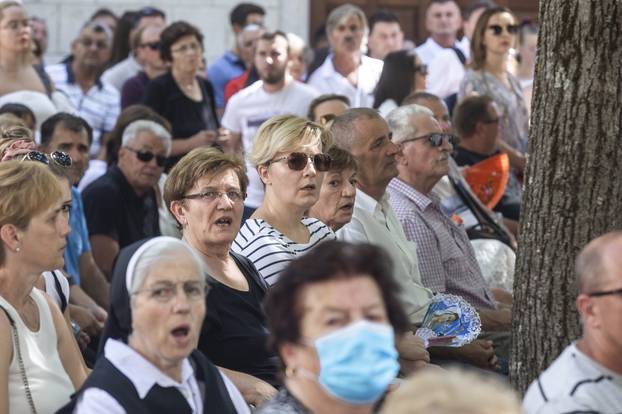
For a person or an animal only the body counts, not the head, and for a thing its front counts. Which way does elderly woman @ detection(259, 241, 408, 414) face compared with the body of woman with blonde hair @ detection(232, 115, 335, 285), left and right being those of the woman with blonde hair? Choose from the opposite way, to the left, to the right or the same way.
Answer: the same way

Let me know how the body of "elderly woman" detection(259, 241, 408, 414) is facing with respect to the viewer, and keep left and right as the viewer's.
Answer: facing the viewer and to the right of the viewer

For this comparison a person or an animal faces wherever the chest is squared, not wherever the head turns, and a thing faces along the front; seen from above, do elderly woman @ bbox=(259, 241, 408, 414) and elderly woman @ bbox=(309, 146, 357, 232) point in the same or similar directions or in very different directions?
same or similar directions

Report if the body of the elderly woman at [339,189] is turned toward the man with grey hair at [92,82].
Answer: no

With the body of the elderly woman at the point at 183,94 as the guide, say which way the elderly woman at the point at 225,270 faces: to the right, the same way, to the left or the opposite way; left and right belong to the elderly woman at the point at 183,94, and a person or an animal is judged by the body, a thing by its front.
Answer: the same way

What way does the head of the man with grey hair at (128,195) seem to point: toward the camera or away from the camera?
toward the camera

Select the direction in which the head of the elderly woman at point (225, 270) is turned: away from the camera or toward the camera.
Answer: toward the camera

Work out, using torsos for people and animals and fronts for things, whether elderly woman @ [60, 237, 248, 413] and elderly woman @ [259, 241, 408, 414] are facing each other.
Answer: no

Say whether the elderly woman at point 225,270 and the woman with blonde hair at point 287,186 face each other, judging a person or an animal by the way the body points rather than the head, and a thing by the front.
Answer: no

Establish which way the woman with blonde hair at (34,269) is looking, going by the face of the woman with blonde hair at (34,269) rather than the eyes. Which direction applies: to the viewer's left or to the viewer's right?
to the viewer's right

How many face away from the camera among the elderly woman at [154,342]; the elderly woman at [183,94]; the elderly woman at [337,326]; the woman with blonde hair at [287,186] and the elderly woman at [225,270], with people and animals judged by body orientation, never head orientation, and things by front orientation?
0

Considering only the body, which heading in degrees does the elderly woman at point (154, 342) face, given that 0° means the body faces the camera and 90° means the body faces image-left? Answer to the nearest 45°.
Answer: approximately 315°

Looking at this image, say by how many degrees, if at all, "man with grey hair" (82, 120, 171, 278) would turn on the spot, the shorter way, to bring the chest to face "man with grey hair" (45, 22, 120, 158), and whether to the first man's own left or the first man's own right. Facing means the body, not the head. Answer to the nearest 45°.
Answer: approximately 135° to the first man's own left

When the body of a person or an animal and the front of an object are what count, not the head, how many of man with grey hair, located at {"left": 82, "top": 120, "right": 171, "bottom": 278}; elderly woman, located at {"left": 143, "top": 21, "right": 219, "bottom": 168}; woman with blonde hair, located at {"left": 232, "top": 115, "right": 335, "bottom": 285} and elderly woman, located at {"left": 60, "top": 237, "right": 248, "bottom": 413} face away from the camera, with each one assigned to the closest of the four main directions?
0

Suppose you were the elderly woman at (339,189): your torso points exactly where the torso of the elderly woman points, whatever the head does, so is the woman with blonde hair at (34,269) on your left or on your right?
on your right

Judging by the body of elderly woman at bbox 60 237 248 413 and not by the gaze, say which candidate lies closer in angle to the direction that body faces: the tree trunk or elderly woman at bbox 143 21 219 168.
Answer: the tree trunk

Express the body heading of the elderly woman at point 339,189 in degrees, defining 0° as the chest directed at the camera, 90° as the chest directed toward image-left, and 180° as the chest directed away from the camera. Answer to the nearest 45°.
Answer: approximately 315°

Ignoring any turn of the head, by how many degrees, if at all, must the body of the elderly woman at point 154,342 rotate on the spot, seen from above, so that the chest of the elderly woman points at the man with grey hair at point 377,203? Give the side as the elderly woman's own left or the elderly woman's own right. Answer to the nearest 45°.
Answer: approximately 90° to the elderly woman's own left

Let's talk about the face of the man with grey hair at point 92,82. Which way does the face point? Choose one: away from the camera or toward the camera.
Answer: toward the camera
